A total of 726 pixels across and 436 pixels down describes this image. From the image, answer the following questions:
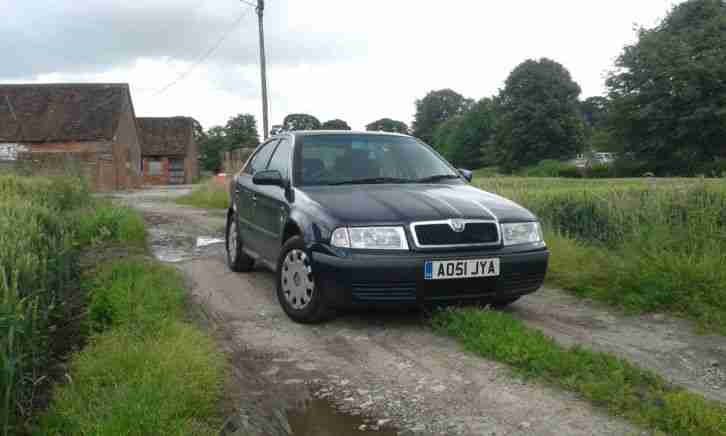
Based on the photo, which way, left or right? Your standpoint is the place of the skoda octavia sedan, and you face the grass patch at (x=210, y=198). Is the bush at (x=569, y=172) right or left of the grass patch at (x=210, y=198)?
right

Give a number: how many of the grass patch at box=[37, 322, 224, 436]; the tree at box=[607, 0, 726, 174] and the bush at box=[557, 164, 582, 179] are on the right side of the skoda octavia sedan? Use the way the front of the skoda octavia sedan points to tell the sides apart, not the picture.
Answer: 1

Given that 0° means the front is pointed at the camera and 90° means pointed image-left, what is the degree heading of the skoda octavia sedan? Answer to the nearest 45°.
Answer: approximately 315°

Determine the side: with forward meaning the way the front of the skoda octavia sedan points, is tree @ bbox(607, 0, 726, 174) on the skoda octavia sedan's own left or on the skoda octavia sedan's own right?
on the skoda octavia sedan's own left

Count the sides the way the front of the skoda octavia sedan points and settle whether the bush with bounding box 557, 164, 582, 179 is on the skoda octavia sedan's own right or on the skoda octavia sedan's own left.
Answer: on the skoda octavia sedan's own left

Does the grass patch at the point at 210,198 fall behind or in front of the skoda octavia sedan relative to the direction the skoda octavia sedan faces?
behind

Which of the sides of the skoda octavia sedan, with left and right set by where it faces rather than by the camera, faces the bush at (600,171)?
left
